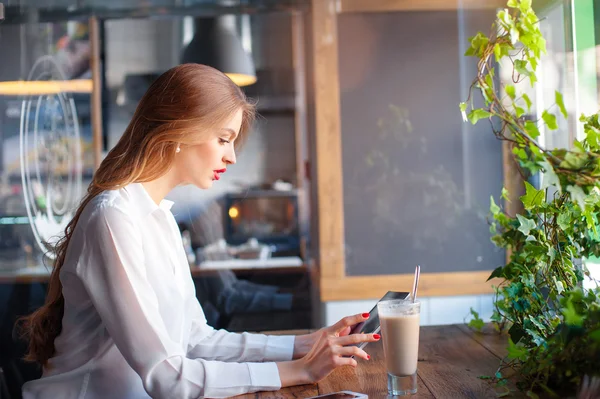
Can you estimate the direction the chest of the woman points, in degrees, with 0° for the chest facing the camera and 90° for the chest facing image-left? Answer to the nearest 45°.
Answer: approximately 270°

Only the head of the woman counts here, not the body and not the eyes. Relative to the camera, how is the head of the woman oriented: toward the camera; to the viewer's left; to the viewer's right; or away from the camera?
to the viewer's right
